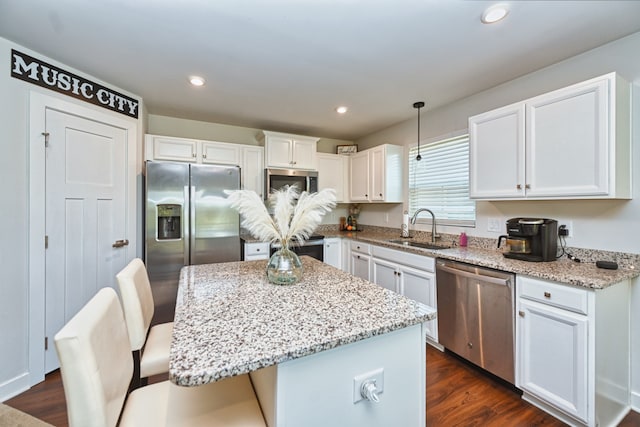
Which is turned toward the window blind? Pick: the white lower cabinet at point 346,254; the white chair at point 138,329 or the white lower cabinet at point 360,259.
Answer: the white chair

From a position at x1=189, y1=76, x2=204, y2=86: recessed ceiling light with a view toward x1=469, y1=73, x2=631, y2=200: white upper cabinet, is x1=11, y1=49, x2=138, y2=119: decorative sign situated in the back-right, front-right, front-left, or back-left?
back-right

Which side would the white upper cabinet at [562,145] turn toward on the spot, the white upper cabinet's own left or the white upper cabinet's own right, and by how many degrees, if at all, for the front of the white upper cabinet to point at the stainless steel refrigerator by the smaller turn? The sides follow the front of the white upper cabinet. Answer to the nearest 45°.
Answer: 0° — it already faces it

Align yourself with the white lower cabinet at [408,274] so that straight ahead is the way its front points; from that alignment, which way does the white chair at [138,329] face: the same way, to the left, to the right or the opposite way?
the opposite way

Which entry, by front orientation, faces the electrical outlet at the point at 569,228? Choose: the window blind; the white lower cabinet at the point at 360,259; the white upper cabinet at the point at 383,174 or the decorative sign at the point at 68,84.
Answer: the decorative sign

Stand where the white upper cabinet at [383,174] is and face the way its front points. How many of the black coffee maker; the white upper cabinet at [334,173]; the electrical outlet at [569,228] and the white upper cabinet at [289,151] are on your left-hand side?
2

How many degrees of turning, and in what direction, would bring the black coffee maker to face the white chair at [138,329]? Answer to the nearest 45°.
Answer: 0° — it already faces it

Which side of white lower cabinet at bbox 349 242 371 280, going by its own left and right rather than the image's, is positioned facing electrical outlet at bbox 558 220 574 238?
left

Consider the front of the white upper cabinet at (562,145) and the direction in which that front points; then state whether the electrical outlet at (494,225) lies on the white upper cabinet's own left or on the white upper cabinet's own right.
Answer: on the white upper cabinet's own right

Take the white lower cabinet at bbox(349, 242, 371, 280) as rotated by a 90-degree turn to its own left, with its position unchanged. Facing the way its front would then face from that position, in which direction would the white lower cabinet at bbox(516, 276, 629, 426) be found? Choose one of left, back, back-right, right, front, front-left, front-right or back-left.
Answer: front

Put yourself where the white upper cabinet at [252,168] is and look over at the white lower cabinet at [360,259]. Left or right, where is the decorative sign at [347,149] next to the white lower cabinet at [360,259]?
left
